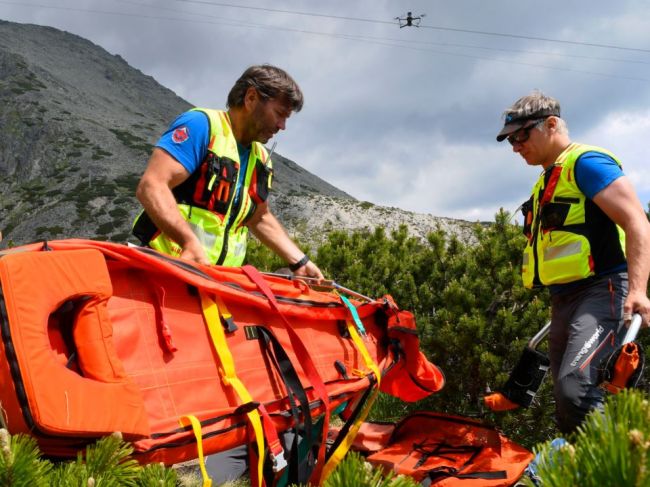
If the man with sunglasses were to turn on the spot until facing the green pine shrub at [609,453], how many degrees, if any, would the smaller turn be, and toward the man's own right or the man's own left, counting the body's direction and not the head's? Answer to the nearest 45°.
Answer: approximately 45° to the man's own left

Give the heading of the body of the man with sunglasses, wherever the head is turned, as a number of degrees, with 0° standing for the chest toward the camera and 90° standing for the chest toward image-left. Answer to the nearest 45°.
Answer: approximately 45°

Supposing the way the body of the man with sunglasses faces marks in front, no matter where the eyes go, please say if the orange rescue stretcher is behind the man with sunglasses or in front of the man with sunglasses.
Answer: in front
